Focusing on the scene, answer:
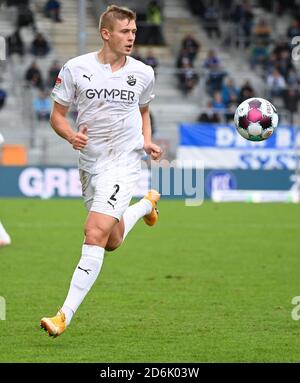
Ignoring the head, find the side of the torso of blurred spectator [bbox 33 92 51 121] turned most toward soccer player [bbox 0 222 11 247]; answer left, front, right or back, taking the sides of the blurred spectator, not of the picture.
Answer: front

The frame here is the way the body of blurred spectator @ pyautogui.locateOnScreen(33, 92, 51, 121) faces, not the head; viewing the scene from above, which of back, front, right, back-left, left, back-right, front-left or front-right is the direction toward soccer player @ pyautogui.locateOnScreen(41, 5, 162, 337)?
front

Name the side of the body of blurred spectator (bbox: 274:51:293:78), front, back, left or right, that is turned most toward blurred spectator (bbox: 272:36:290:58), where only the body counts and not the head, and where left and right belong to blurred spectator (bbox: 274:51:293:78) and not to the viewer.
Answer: back

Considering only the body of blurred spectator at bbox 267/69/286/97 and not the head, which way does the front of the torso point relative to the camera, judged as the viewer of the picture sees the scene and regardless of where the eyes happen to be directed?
toward the camera

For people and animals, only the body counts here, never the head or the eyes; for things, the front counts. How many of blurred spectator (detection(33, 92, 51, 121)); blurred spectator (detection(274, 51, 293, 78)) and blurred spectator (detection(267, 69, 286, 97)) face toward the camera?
3

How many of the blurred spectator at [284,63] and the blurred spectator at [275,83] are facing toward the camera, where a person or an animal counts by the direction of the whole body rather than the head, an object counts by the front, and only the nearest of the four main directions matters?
2

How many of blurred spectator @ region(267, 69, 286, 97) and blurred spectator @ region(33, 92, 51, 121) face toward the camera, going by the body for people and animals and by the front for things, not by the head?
2

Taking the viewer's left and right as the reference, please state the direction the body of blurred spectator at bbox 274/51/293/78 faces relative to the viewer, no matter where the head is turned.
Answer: facing the viewer

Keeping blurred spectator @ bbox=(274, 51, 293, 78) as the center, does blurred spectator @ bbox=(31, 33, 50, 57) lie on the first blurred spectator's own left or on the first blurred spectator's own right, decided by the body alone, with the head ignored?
on the first blurred spectator's own right

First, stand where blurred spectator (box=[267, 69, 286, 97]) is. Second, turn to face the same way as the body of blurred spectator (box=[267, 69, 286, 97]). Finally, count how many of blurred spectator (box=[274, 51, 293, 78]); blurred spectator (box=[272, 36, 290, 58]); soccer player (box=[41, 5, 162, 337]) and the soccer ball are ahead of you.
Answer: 2

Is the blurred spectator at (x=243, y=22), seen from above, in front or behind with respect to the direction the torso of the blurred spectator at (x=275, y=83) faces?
behind

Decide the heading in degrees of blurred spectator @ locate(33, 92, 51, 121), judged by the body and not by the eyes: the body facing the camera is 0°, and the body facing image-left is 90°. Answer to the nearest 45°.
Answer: approximately 0°

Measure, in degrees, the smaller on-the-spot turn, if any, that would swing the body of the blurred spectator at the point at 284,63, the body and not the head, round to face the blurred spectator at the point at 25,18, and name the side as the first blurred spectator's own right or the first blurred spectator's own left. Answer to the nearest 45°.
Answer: approximately 90° to the first blurred spectator's own right

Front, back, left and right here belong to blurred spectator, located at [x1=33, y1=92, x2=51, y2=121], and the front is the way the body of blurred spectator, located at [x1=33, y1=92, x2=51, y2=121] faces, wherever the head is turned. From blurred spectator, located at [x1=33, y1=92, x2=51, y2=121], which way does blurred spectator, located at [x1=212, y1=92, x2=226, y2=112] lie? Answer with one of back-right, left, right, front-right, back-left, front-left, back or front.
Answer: left

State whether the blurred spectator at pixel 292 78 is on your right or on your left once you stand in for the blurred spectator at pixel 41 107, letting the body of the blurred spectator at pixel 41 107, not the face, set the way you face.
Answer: on your left
